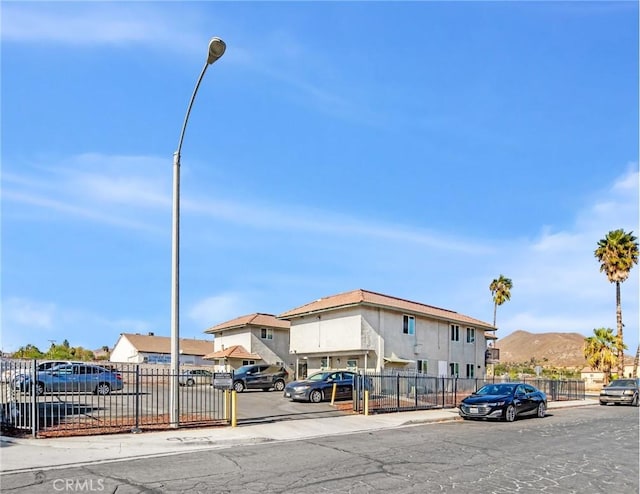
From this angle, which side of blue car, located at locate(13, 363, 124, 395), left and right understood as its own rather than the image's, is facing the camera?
left

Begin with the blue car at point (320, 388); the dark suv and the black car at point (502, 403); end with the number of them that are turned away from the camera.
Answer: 0

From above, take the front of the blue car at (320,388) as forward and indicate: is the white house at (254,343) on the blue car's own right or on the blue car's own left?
on the blue car's own right

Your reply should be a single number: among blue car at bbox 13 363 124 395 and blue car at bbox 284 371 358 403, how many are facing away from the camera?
0

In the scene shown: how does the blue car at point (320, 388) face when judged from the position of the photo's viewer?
facing the viewer and to the left of the viewer

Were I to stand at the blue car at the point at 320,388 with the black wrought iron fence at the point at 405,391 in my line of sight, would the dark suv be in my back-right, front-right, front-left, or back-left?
back-left

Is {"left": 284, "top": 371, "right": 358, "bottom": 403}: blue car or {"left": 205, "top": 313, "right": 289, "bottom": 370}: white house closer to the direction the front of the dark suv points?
the blue car
